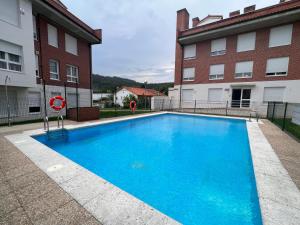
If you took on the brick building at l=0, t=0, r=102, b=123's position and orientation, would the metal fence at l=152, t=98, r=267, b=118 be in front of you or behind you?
in front

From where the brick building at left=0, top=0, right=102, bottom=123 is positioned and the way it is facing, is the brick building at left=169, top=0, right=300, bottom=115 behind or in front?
in front

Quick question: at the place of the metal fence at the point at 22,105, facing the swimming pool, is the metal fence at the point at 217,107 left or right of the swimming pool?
left

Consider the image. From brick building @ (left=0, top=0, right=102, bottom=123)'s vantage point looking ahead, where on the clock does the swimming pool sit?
The swimming pool is roughly at 1 o'clock from the brick building.

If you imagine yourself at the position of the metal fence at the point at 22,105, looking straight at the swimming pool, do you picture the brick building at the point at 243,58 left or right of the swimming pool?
left

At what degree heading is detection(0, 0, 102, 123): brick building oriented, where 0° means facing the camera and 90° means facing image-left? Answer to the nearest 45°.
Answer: approximately 315°
